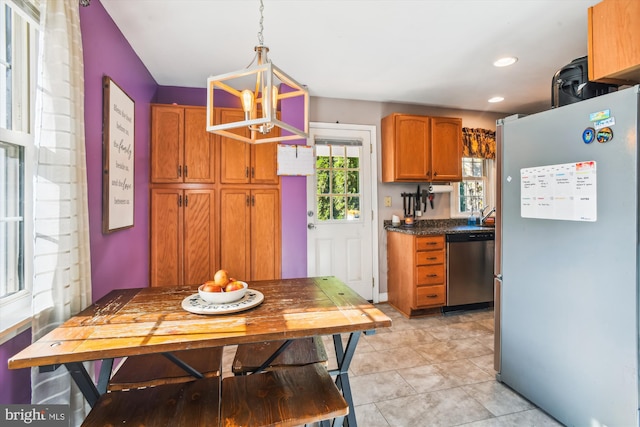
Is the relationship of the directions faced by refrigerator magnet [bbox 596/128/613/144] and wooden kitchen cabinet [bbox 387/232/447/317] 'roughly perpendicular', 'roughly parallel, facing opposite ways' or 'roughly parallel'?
roughly perpendicular

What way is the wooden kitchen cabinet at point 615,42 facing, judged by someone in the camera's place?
facing away from the viewer and to the left of the viewer

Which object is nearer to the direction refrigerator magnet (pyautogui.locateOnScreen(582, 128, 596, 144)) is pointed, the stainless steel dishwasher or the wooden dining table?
the wooden dining table

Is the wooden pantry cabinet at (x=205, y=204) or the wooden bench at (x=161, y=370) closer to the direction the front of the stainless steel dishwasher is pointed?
the wooden bench

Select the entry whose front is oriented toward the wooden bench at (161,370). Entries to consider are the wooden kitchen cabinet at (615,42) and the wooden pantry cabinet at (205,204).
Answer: the wooden pantry cabinet

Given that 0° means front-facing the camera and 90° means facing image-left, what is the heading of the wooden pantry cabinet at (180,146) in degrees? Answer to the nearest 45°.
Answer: approximately 0°

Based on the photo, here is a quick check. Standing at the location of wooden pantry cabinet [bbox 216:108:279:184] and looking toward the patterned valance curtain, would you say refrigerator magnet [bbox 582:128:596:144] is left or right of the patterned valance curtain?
right

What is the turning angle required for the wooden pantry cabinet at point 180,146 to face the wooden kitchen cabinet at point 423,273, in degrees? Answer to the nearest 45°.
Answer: approximately 90° to its left

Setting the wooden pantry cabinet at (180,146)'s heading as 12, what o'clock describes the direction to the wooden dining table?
The wooden dining table is roughly at 12 o'clock from the wooden pantry cabinet.

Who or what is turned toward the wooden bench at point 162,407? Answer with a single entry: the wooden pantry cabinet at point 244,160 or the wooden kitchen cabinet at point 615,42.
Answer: the wooden pantry cabinet
